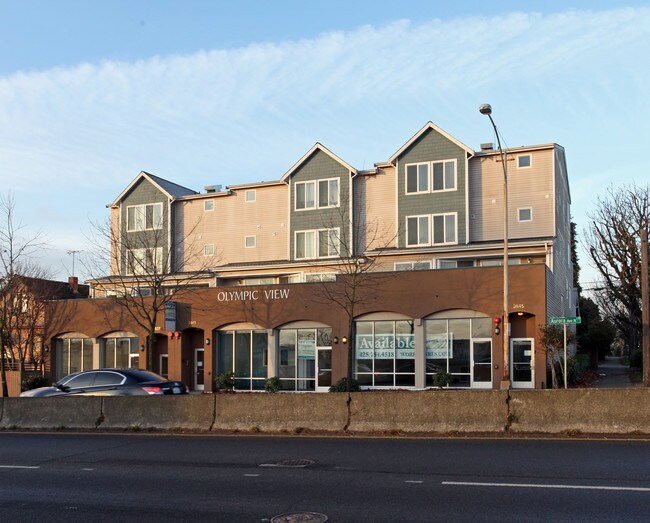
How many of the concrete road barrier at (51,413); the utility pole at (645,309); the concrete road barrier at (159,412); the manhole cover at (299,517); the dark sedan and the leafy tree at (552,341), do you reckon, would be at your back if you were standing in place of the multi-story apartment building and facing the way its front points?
0

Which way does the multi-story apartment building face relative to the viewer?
toward the camera

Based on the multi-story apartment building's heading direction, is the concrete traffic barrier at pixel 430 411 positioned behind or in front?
in front

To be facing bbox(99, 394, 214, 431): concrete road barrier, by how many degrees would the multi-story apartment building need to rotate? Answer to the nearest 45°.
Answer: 0° — it already faces it

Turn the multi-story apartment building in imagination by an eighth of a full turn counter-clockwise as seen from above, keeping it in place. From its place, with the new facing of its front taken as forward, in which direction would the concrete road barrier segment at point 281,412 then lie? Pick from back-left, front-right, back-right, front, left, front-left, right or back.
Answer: front-right

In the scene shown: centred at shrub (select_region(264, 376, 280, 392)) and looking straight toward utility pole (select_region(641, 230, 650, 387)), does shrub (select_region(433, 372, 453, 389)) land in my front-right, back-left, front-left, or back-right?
front-left

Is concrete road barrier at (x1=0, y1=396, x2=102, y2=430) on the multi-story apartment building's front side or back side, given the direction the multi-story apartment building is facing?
on the front side

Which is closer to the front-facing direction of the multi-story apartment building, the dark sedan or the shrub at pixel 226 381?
the dark sedan

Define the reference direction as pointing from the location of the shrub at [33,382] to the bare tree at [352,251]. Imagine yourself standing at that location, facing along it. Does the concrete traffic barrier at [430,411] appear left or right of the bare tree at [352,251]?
right

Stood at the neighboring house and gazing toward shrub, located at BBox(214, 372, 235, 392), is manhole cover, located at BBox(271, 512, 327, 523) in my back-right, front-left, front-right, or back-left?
front-right

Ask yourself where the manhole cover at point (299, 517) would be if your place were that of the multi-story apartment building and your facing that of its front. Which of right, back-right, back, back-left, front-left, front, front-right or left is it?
front

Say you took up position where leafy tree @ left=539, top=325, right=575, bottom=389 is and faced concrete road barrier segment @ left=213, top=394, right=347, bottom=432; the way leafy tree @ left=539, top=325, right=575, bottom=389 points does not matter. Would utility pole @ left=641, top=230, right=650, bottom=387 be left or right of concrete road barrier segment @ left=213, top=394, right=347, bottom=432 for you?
left

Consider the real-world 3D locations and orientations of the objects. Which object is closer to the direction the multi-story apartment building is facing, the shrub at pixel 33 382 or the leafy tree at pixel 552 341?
the leafy tree
